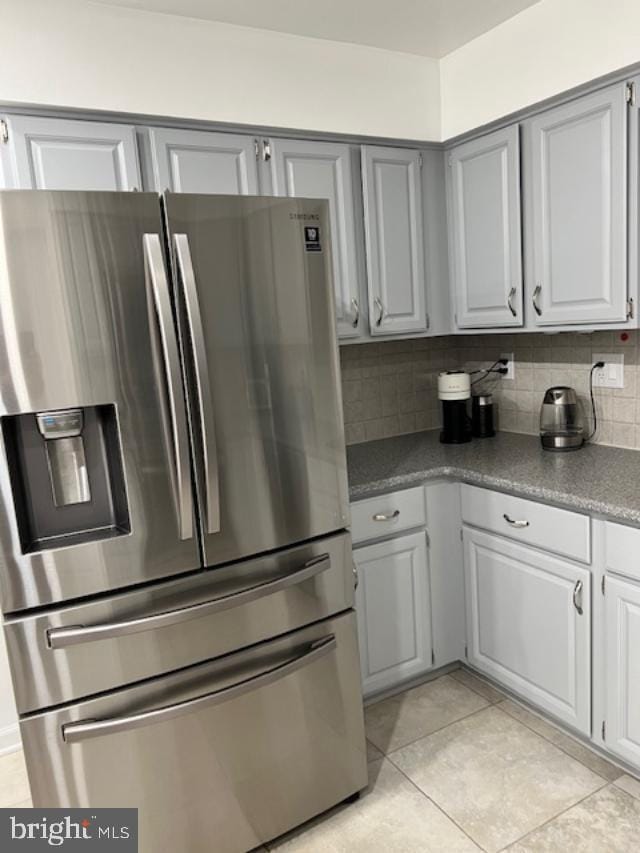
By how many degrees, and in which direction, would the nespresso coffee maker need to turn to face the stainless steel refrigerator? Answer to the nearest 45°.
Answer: approximately 45° to its right

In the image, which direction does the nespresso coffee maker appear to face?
toward the camera
